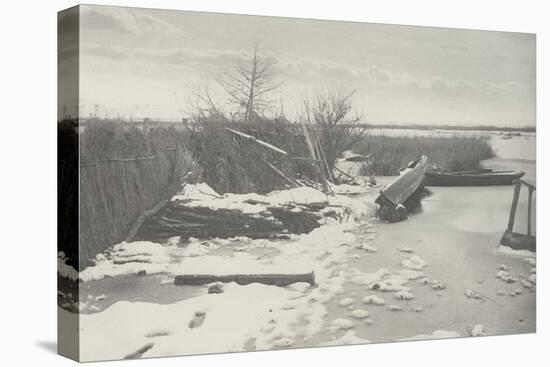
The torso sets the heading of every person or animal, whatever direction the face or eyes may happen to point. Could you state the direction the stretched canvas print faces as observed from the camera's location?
facing the viewer and to the right of the viewer
